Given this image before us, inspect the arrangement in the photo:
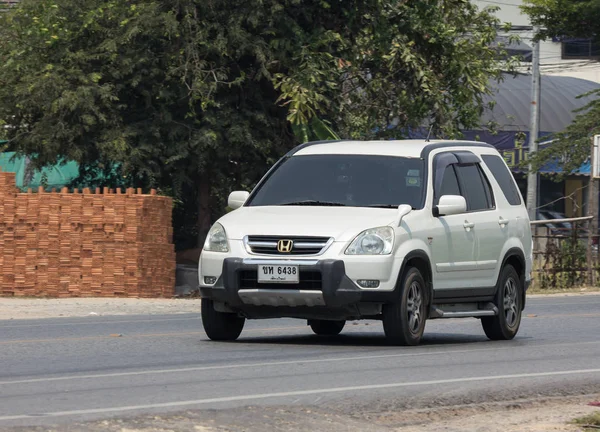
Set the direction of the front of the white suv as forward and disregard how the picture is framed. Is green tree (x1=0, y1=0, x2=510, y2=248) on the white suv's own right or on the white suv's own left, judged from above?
on the white suv's own right

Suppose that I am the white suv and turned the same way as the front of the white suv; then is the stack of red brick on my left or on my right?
on my right

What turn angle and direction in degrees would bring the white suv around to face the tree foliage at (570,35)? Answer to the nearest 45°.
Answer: approximately 135° to its right

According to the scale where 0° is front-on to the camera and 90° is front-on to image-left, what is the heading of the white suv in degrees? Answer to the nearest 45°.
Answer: approximately 45°

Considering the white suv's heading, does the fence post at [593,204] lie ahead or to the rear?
to the rear
